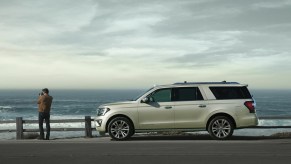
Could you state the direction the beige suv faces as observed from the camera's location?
facing to the left of the viewer
